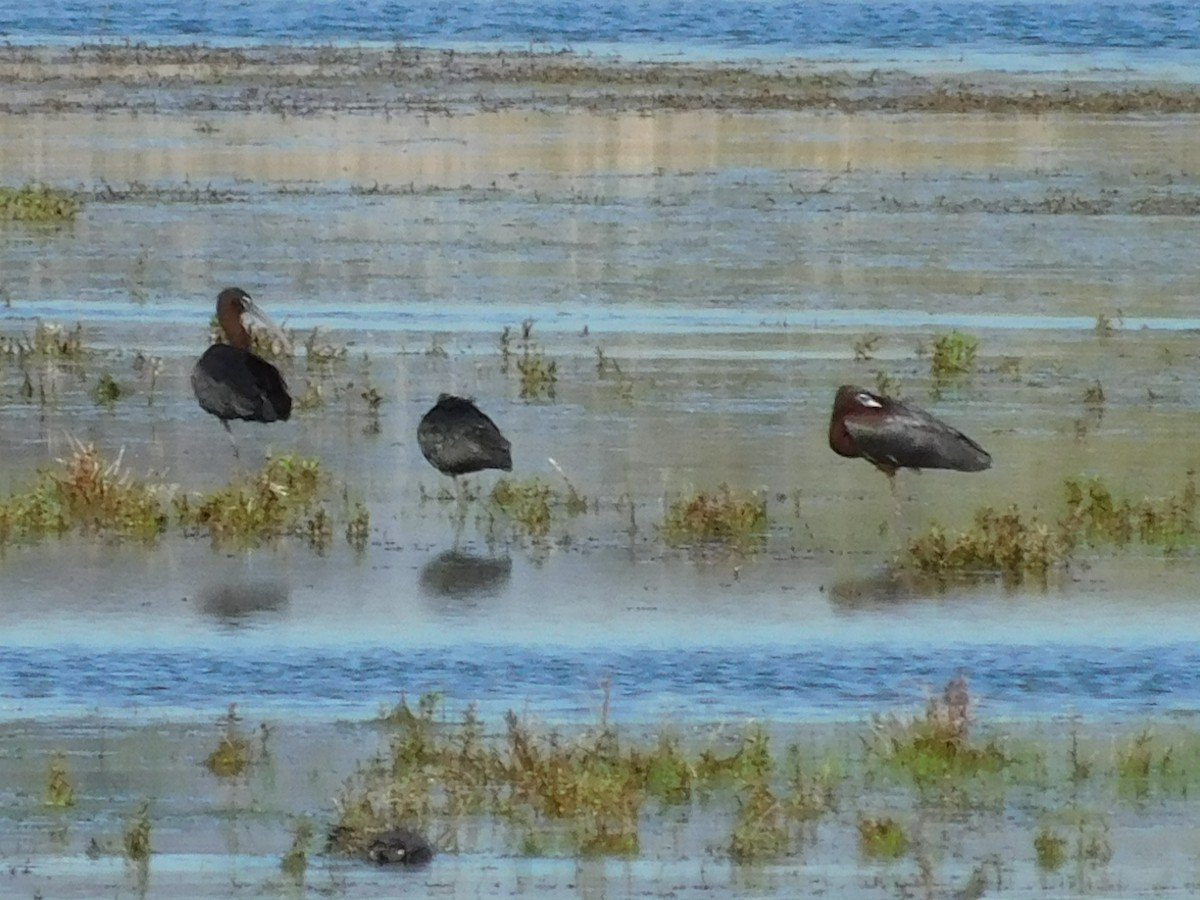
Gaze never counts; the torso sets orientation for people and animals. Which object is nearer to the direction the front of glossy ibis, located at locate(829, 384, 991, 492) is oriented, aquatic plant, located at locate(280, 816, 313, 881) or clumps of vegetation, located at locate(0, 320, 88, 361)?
the clumps of vegetation

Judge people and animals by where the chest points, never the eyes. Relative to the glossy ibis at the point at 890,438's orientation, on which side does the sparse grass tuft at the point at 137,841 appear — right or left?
on its left

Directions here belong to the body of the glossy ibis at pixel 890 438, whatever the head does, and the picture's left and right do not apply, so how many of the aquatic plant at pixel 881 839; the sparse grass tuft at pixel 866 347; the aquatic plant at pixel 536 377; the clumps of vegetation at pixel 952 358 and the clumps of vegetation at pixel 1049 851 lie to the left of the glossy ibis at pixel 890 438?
2

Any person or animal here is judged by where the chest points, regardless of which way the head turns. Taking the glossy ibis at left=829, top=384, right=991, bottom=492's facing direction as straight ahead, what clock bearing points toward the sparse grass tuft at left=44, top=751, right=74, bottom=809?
The sparse grass tuft is roughly at 10 o'clock from the glossy ibis.

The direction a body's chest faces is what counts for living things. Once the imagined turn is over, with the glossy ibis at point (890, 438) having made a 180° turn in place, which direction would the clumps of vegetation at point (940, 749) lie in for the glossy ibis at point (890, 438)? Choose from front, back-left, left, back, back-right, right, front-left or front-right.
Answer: right

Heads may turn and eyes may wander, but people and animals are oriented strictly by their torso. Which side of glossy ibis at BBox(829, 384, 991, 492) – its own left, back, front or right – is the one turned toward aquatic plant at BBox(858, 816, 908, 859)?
left

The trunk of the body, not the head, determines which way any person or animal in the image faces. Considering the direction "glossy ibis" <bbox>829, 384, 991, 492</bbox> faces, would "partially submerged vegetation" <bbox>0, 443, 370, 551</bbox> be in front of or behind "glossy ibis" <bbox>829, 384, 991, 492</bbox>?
in front

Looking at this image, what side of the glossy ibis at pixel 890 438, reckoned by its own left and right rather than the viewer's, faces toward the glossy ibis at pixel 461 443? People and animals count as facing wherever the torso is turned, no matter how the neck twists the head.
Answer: front

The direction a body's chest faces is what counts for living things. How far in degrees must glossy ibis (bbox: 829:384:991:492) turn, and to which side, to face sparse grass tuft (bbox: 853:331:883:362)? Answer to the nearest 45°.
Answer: approximately 90° to its right

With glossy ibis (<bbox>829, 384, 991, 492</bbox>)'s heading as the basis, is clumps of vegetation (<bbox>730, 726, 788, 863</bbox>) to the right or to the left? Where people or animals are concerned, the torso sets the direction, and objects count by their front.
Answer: on its left

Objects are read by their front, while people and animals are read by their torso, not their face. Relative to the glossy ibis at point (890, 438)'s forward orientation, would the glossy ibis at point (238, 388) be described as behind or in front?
in front

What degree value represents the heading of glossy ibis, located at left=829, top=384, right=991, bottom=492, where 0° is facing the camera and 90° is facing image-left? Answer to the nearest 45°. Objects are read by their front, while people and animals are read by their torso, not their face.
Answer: approximately 90°
